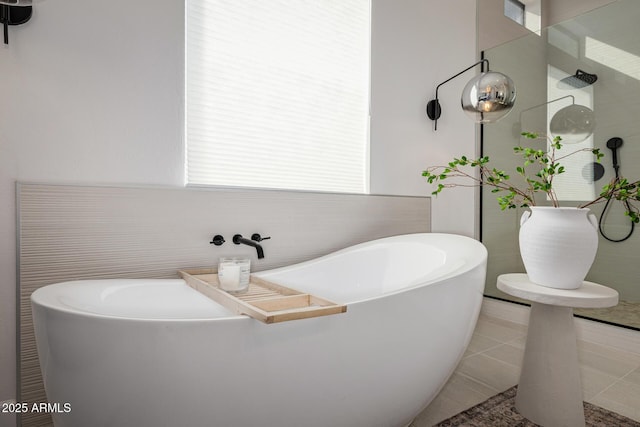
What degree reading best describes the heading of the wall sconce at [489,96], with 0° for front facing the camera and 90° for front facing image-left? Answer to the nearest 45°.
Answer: approximately 315°

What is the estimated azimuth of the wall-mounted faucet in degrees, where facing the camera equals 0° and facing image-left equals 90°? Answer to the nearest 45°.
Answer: approximately 315°

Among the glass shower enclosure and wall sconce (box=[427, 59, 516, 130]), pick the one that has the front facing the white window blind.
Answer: the glass shower enclosure

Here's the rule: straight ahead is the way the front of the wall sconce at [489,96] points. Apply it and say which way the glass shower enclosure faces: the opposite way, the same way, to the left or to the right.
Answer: to the right

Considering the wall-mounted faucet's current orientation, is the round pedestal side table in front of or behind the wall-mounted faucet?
in front

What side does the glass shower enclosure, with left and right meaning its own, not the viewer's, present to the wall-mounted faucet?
front

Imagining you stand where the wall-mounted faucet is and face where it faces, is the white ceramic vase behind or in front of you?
in front

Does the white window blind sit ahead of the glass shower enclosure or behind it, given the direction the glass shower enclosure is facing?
ahead

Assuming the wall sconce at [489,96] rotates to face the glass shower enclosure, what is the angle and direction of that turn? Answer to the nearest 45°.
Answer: approximately 90° to its left
